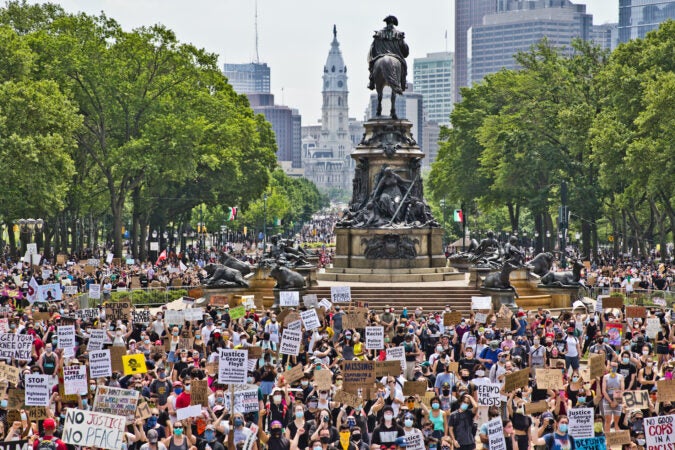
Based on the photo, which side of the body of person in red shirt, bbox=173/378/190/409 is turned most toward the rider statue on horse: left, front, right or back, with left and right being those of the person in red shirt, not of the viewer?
back

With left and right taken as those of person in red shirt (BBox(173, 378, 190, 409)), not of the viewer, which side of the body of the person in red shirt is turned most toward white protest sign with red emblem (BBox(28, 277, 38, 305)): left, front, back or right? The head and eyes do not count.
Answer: back

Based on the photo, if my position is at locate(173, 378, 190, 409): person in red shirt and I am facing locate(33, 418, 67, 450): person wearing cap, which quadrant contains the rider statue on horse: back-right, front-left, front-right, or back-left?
back-right

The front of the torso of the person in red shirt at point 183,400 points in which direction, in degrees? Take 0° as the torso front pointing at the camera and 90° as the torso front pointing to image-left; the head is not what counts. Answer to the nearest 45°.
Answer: approximately 0°
